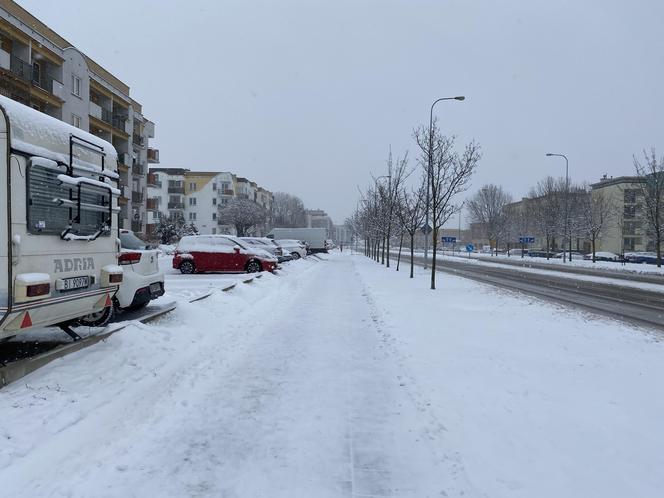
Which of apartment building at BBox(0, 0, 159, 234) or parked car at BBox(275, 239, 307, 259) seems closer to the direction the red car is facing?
the parked car

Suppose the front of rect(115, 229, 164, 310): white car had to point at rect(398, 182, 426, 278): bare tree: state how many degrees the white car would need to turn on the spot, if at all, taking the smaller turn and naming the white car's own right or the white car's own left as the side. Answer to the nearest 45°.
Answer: approximately 90° to the white car's own right

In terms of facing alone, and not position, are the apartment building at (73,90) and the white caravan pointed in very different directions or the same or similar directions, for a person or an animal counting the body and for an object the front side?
very different directions

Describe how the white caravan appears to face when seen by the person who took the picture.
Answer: facing away from the viewer and to the left of the viewer

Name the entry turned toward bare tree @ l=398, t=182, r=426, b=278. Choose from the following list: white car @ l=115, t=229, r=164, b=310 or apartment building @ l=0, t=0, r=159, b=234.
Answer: the apartment building

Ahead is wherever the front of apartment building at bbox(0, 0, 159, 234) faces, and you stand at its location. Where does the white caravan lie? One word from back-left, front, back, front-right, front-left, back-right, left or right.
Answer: front-right

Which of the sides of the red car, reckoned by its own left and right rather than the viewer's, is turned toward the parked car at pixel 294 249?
left

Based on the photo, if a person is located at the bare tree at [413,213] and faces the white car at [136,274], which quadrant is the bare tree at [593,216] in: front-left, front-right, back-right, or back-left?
back-left

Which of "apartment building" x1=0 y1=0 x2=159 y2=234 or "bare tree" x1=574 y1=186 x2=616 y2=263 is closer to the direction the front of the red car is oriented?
the bare tree

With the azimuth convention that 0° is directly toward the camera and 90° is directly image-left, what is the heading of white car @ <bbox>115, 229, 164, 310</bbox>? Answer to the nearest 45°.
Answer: approximately 135°

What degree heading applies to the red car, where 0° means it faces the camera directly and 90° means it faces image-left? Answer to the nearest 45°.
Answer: approximately 270°
